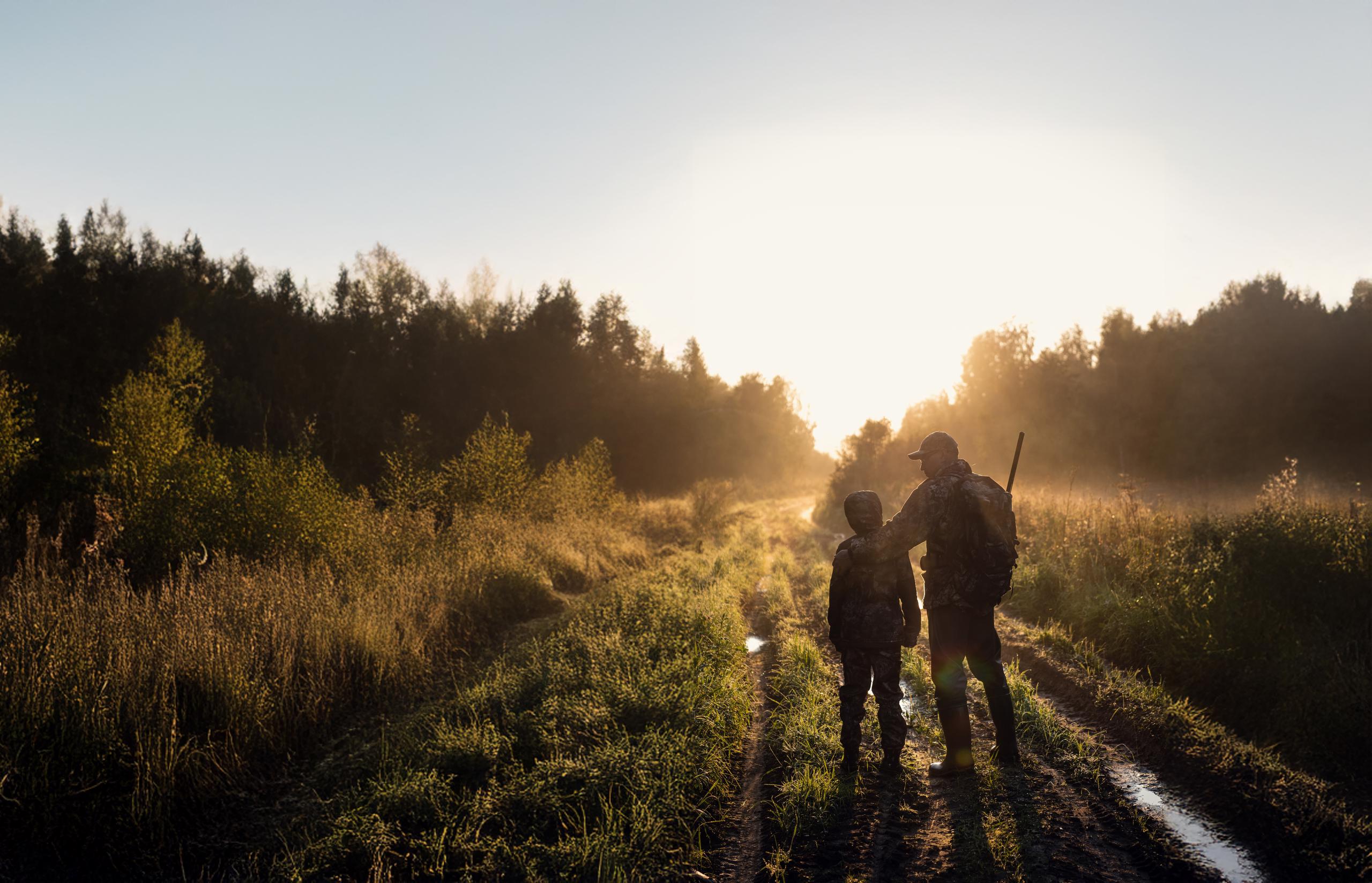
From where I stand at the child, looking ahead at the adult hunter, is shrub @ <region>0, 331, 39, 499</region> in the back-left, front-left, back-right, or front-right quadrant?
back-left

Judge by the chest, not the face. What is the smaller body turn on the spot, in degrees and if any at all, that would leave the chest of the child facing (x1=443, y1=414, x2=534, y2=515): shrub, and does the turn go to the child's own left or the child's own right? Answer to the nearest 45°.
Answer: approximately 45° to the child's own left

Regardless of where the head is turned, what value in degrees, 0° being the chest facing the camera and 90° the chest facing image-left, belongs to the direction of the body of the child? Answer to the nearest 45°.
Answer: approximately 180°

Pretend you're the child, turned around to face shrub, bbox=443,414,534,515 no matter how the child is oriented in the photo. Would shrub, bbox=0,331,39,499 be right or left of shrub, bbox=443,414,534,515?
left
